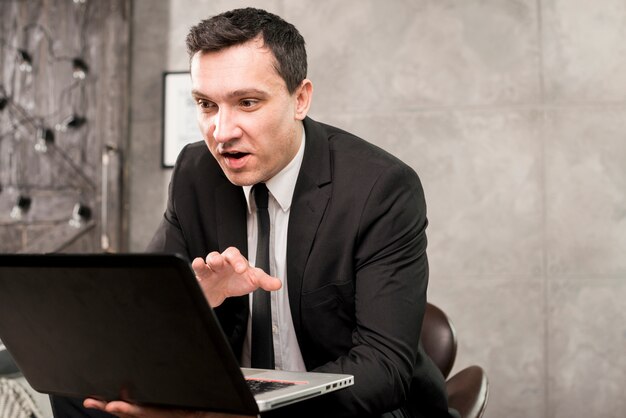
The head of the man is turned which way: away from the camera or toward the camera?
toward the camera

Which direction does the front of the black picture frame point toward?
toward the camera

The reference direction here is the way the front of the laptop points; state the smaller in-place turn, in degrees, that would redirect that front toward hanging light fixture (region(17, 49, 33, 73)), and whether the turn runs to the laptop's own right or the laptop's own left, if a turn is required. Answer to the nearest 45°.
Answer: approximately 45° to the laptop's own left

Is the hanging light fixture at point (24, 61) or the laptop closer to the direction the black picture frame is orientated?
the laptop

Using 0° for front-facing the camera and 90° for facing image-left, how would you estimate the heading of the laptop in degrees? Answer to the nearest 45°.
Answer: approximately 225°

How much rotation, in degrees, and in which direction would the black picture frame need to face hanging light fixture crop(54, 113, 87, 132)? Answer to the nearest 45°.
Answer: approximately 90° to its right

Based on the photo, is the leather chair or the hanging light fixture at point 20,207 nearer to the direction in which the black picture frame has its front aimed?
the leather chair

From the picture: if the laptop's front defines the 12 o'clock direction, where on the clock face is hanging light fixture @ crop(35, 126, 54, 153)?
The hanging light fixture is roughly at 10 o'clock from the laptop.

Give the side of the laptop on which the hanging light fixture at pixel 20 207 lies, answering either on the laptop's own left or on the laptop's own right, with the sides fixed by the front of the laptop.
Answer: on the laptop's own left

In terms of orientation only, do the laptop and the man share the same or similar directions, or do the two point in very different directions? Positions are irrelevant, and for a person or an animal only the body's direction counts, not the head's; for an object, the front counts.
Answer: very different directions

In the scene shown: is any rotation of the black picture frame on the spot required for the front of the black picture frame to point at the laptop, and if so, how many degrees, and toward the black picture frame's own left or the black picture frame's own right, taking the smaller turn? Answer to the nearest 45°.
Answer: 0° — it already faces it

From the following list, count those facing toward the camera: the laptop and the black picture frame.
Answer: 1

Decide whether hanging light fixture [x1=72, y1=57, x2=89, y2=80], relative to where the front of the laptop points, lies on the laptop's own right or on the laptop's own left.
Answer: on the laptop's own left

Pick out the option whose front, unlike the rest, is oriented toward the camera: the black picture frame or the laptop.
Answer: the black picture frame
